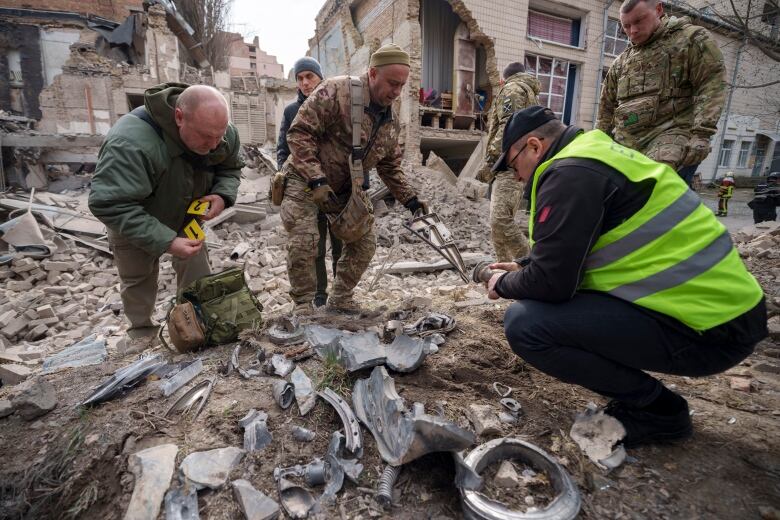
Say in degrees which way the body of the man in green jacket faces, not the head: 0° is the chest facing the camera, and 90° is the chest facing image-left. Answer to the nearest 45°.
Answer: approximately 315°

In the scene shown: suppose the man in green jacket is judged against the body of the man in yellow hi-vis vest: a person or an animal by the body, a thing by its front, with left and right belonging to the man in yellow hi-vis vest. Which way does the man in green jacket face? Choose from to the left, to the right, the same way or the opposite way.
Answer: the opposite way

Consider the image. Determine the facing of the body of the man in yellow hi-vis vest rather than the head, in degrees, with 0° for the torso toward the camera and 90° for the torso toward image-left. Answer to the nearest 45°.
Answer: approximately 90°

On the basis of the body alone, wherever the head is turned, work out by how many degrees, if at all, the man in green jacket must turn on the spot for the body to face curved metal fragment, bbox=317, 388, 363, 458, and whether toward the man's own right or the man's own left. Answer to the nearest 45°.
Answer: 0° — they already face it

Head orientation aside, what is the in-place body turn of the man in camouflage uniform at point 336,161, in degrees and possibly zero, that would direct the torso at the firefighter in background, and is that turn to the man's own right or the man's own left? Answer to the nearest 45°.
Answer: approximately 90° to the man's own left

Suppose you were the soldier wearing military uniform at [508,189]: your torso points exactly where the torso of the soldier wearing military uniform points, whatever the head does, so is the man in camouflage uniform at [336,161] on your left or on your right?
on your left

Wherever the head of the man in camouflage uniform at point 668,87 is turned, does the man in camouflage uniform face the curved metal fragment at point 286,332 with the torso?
yes

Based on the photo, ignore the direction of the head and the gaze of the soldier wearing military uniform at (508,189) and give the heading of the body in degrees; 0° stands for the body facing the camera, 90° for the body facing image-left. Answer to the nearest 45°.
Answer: approximately 135°

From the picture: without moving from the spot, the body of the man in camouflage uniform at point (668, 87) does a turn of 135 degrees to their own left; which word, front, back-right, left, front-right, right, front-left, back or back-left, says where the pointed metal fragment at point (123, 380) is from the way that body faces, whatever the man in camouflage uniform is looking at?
back-right

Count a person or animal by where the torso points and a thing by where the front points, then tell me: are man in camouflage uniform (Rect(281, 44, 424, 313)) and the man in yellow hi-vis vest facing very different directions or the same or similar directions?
very different directions

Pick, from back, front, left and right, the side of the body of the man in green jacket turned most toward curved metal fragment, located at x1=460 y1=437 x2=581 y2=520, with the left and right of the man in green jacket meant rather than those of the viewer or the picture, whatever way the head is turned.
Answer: front

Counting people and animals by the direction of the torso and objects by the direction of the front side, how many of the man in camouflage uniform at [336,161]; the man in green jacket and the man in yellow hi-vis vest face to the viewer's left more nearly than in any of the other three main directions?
1

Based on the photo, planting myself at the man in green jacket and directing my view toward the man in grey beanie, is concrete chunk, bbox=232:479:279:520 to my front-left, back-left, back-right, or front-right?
back-right

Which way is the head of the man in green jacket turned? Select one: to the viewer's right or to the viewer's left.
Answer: to the viewer's right

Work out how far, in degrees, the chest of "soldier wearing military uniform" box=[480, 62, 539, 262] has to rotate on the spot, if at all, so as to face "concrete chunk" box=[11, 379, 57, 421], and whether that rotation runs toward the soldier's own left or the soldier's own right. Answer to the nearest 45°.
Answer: approximately 90° to the soldier's own left

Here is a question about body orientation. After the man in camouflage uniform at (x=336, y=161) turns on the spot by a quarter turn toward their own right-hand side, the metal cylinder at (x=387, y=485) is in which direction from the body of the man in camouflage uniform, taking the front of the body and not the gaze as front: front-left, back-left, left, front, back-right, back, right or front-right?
front-left
